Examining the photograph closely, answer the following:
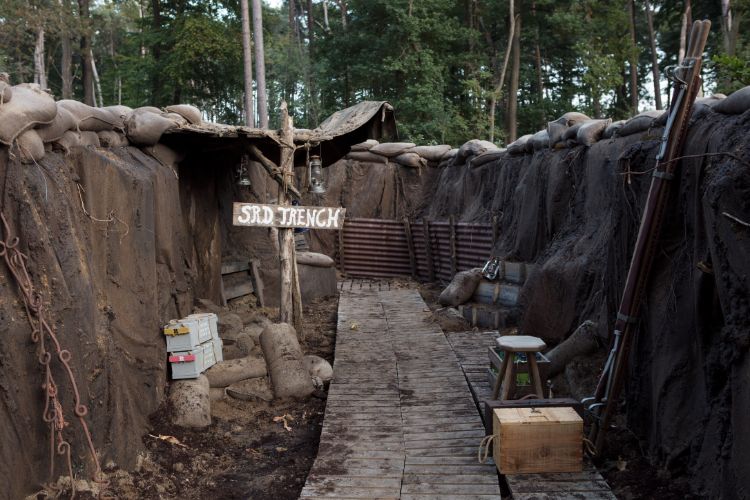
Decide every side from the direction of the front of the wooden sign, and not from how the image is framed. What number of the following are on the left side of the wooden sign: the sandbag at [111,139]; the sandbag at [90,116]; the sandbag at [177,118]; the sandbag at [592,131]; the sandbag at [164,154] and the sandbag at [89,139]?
1

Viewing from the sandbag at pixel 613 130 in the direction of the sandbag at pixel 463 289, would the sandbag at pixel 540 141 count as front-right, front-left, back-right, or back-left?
front-right

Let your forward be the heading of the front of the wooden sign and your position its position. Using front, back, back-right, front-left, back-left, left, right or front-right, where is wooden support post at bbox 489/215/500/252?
back-left

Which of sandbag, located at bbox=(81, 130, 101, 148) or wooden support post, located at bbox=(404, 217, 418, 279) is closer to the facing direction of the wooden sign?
the sandbag

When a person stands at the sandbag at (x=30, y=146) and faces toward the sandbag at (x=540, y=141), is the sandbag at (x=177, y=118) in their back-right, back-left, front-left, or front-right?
front-left

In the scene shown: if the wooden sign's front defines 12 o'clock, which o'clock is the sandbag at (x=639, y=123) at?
The sandbag is roughly at 10 o'clock from the wooden sign.

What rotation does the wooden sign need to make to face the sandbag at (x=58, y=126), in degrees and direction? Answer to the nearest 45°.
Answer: approximately 45° to its right

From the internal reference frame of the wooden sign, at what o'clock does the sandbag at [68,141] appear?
The sandbag is roughly at 1 o'clock from the wooden sign.

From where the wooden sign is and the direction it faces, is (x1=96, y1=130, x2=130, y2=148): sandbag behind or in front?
in front

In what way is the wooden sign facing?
toward the camera

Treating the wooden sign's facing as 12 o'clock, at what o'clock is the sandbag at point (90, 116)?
The sandbag is roughly at 1 o'clock from the wooden sign.

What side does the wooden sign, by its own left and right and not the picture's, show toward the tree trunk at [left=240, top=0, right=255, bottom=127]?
back

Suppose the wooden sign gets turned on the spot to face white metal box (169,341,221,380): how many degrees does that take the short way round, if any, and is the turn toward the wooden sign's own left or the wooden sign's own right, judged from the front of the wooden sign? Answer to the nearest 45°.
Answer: approximately 45° to the wooden sign's own right

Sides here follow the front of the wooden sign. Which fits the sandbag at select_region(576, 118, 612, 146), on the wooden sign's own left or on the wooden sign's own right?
on the wooden sign's own left

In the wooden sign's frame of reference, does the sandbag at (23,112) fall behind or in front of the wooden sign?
in front

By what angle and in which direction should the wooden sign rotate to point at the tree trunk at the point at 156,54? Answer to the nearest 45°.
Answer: approximately 180°
